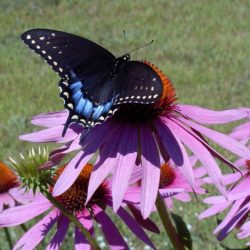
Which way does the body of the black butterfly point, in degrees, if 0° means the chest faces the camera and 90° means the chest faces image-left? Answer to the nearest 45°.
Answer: approximately 225°
